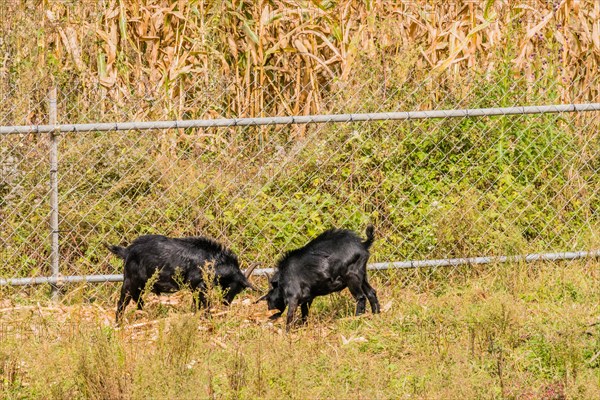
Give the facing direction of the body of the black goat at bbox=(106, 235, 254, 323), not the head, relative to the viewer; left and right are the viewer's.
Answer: facing to the right of the viewer

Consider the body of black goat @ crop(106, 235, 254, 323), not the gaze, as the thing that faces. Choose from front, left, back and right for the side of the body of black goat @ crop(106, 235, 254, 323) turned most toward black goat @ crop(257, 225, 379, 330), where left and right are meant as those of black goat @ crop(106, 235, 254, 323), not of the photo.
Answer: front
